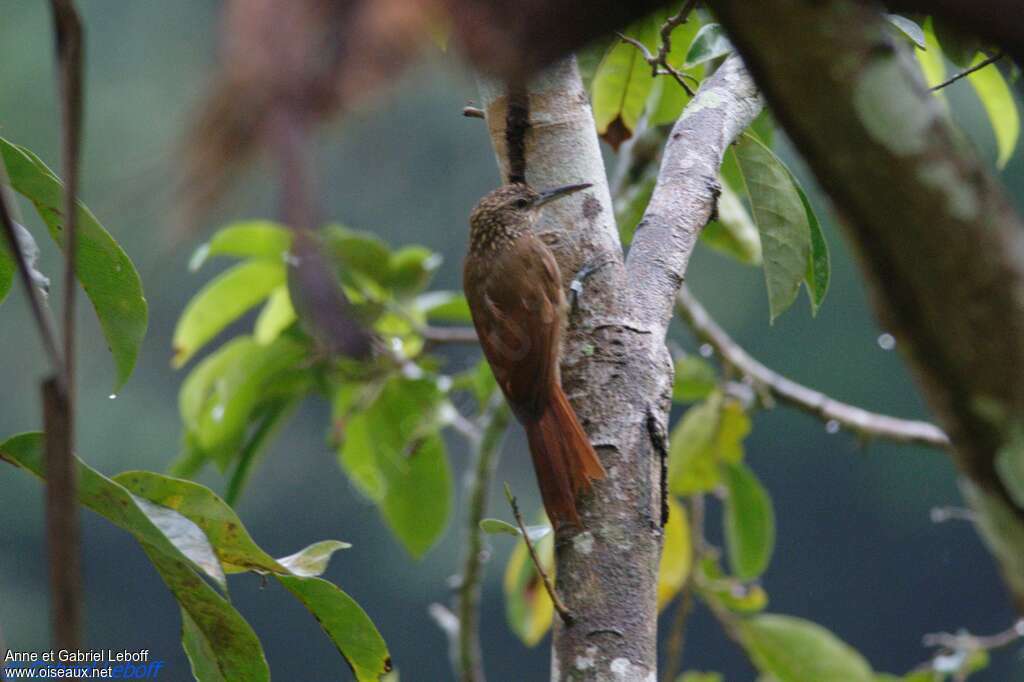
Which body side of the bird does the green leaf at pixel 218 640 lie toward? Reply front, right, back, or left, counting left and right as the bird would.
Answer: back

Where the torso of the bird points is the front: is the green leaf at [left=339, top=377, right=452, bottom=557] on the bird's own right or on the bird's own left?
on the bird's own left

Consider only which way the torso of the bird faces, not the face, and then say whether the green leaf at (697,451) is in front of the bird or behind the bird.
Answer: in front

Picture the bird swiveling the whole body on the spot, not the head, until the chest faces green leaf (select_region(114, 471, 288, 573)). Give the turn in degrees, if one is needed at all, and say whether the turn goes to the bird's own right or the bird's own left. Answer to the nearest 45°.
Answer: approximately 180°

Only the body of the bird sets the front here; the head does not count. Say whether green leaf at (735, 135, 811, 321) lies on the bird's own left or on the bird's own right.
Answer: on the bird's own right

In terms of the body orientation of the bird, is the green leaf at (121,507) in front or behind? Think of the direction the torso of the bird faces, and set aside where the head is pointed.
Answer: behind

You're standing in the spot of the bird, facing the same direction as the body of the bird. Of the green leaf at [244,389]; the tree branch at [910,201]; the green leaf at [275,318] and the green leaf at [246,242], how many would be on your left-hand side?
3

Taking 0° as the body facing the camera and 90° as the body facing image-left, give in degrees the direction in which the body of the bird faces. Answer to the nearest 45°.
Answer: approximately 225°

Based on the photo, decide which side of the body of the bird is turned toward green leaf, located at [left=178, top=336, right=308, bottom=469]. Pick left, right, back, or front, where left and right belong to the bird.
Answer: left
